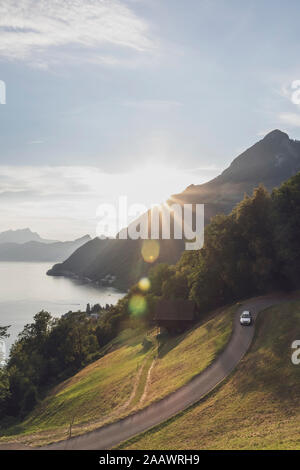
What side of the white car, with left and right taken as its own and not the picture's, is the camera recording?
front
